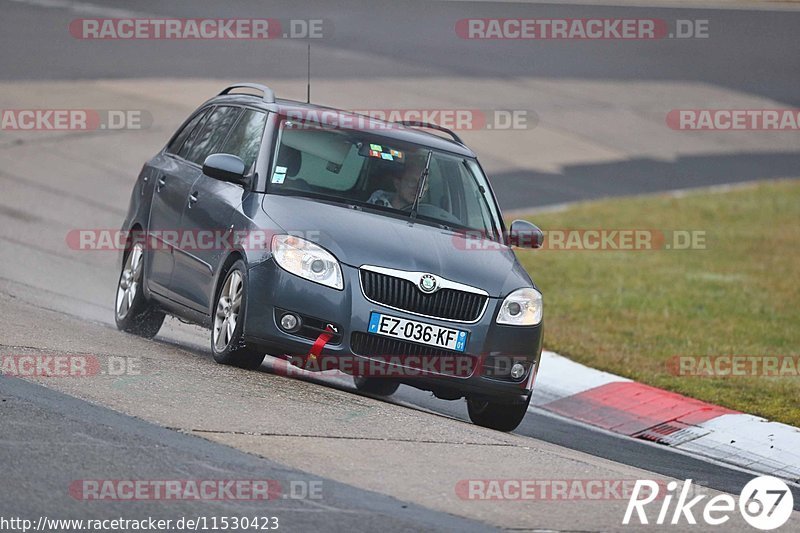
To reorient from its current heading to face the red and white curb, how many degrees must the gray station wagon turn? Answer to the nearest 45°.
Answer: approximately 90° to its left

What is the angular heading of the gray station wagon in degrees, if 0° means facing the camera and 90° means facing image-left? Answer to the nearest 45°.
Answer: approximately 315°

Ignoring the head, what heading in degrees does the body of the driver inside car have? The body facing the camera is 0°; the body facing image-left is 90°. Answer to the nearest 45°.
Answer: approximately 315°

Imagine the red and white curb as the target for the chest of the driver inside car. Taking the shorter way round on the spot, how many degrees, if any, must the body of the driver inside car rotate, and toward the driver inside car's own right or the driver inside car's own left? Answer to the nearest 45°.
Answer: approximately 90° to the driver inside car's own left
